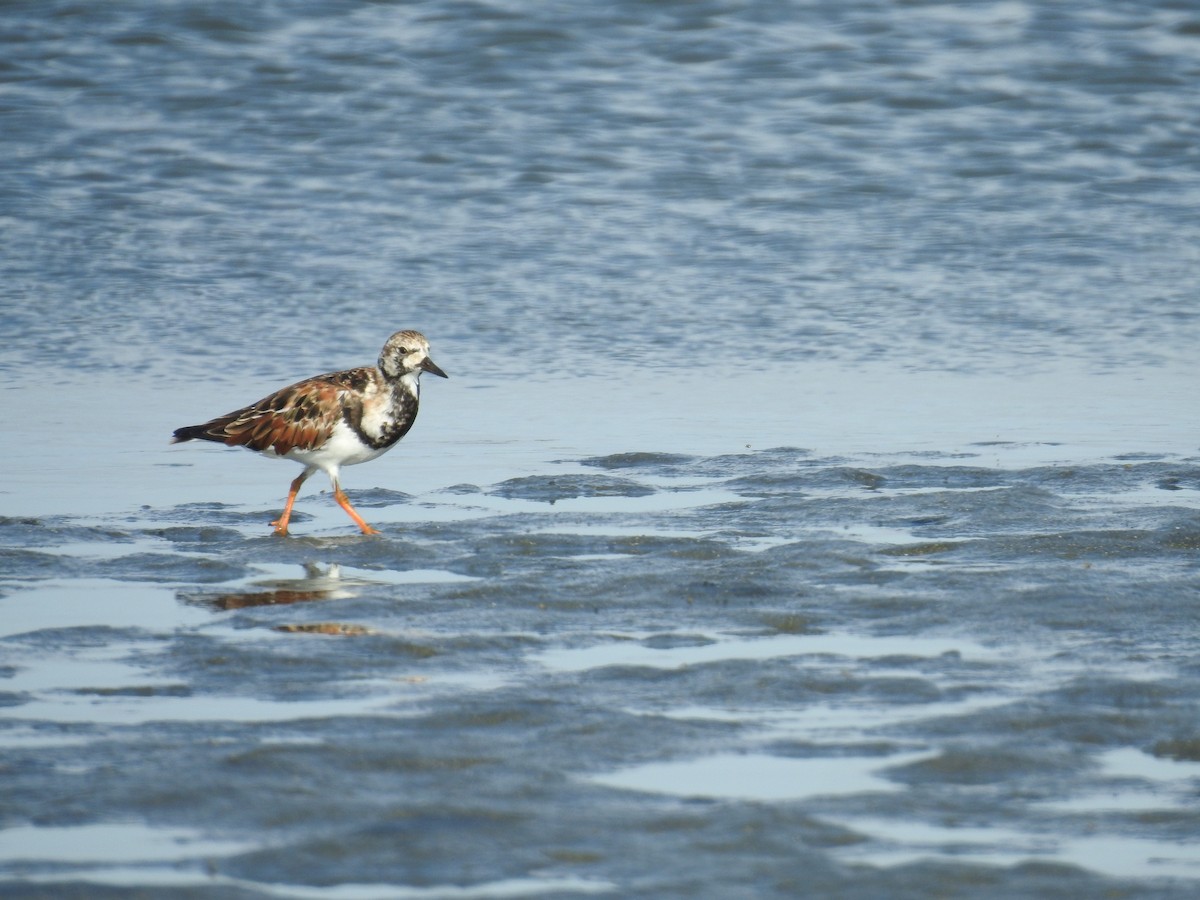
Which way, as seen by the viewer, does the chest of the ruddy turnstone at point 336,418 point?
to the viewer's right
